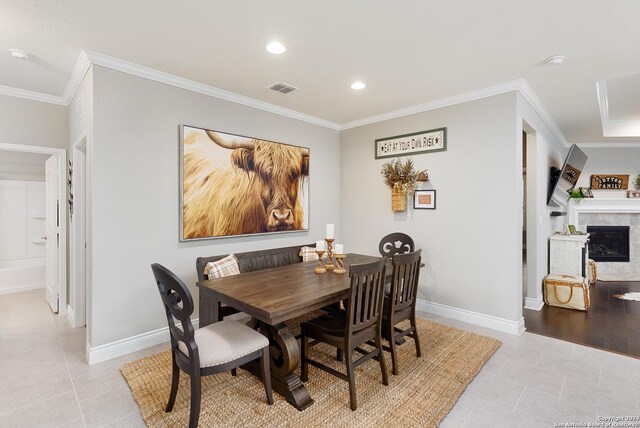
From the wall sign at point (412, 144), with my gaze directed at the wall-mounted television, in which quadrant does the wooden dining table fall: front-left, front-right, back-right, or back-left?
back-right

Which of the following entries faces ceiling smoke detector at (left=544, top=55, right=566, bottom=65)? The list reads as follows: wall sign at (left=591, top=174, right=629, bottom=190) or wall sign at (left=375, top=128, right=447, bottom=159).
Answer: wall sign at (left=591, top=174, right=629, bottom=190)

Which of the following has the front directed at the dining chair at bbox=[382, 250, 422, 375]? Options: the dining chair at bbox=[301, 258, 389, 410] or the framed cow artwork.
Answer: the framed cow artwork

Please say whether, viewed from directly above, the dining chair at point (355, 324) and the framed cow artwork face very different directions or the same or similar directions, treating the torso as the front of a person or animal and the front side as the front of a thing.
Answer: very different directions

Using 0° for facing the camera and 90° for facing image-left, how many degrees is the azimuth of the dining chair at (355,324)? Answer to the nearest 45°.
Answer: approximately 135°

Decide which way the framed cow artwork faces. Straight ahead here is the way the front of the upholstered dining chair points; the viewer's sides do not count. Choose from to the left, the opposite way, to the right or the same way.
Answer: to the right

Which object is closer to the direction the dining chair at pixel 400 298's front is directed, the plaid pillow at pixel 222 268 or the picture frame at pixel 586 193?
the plaid pillow
